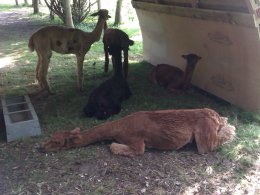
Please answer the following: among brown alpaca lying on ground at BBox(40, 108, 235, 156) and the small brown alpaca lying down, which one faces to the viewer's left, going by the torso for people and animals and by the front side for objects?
the brown alpaca lying on ground

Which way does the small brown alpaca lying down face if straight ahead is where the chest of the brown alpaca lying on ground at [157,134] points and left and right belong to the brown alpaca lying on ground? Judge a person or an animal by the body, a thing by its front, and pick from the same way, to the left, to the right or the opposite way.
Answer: the opposite way

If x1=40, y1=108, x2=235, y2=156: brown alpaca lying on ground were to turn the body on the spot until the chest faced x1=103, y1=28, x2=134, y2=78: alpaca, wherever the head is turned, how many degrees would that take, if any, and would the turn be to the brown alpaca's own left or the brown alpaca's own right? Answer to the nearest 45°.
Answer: approximately 90° to the brown alpaca's own right

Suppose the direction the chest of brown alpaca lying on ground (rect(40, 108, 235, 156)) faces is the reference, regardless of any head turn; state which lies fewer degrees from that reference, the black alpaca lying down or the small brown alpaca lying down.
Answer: the black alpaca lying down

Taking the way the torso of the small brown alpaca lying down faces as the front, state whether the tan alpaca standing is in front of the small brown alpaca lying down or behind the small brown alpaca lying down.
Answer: behind

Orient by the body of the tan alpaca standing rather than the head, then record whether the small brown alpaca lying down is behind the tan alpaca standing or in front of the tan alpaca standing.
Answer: in front

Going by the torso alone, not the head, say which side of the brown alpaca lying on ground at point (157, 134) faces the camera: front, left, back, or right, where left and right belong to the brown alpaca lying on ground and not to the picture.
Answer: left

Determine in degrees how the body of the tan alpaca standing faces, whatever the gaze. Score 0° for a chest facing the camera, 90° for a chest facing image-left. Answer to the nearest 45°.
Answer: approximately 270°

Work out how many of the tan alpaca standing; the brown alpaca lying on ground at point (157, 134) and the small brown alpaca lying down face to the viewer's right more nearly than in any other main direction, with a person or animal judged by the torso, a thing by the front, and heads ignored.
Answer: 2

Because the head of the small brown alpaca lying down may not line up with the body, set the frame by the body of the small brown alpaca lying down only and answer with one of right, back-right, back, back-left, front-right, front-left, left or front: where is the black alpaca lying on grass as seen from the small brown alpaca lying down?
back-right

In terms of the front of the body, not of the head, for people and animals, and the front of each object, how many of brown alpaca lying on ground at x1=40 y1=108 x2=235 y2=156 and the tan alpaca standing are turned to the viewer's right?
1

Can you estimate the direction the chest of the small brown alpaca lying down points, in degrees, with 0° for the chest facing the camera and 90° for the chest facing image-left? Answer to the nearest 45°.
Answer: approximately 270°

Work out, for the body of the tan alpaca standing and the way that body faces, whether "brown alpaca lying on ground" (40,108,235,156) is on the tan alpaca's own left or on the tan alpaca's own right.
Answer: on the tan alpaca's own right

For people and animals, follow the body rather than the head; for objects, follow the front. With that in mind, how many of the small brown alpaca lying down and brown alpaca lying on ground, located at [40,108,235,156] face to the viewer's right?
1

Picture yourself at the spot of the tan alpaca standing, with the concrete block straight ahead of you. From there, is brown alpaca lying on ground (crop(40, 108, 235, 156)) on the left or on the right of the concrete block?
left
